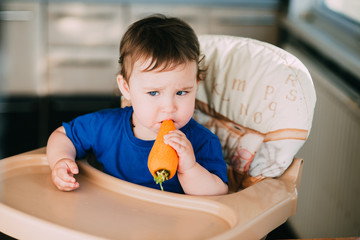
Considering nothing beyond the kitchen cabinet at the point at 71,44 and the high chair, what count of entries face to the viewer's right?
0

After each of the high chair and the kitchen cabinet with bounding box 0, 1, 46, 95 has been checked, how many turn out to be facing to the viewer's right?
0

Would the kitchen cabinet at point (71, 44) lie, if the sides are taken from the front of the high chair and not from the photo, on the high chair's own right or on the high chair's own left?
on the high chair's own right

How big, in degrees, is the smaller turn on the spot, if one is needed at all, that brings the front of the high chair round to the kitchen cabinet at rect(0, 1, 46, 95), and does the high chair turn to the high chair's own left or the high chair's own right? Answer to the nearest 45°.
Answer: approximately 90° to the high chair's own right

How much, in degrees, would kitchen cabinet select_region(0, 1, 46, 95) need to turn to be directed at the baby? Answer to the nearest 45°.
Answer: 0° — it already faces them

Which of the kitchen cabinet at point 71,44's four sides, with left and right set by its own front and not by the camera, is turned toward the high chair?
front

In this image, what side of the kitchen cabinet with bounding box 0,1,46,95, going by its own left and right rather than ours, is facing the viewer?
front

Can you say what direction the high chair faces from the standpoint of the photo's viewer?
facing the viewer and to the left of the viewer

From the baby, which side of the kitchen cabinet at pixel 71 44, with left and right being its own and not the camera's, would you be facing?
front
